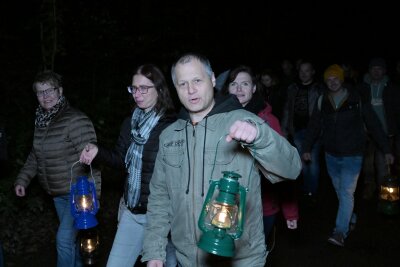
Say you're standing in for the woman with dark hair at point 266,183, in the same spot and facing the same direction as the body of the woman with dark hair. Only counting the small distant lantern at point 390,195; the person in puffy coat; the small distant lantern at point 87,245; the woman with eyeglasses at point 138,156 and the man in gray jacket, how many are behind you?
1

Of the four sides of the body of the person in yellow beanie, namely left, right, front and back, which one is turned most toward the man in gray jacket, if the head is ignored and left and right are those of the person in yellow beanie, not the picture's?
front

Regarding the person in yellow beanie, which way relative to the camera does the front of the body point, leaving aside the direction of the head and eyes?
toward the camera

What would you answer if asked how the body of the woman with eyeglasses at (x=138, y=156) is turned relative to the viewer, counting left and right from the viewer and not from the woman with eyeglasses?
facing the viewer and to the left of the viewer

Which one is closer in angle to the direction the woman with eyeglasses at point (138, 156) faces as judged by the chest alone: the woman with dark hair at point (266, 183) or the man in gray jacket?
the man in gray jacket

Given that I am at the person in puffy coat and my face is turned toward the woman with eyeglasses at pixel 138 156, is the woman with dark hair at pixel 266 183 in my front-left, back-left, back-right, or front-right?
front-left

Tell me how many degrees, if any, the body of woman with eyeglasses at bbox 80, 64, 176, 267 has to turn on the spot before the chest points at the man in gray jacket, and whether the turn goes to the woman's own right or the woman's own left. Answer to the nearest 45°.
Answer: approximately 45° to the woman's own left

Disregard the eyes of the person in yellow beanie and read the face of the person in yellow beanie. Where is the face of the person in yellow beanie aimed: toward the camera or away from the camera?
toward the camera

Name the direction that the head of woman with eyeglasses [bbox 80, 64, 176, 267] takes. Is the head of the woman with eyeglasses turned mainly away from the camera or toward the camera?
toward the camera

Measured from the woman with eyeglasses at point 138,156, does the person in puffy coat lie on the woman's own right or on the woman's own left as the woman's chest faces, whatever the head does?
on the woman's own right

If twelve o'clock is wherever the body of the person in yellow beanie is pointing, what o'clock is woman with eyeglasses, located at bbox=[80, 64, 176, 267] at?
The woman with eyeglasses is roughly at 1 o'clock from the person in yellow beanie.
